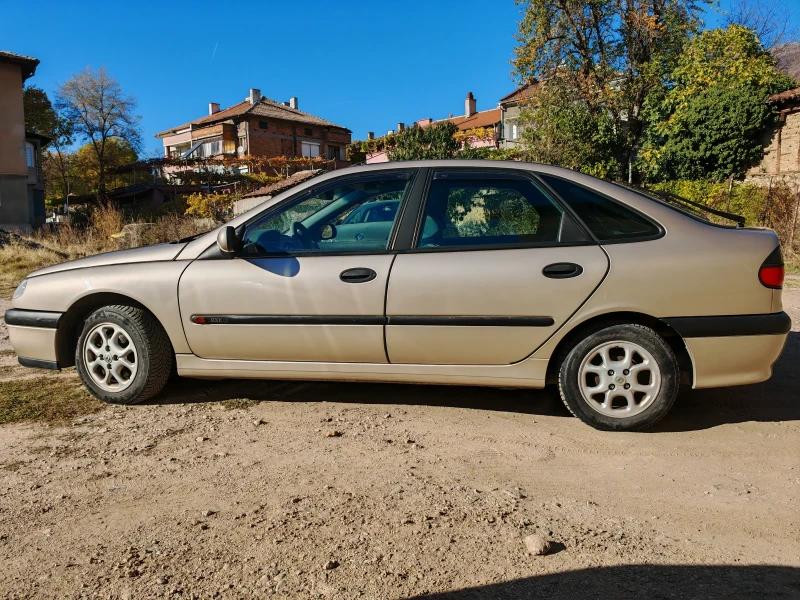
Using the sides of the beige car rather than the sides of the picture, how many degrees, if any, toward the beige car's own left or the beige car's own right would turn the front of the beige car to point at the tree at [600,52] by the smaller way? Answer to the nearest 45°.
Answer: approximately 90° to the beige car's own right

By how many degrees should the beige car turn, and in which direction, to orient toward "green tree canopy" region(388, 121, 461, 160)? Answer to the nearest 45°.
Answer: approximately 90° to its right

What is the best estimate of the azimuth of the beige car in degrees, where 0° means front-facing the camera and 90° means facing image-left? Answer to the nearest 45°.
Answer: approximately 90°

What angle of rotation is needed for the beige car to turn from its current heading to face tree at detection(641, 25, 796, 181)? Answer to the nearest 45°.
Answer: approximately 135° to its right
